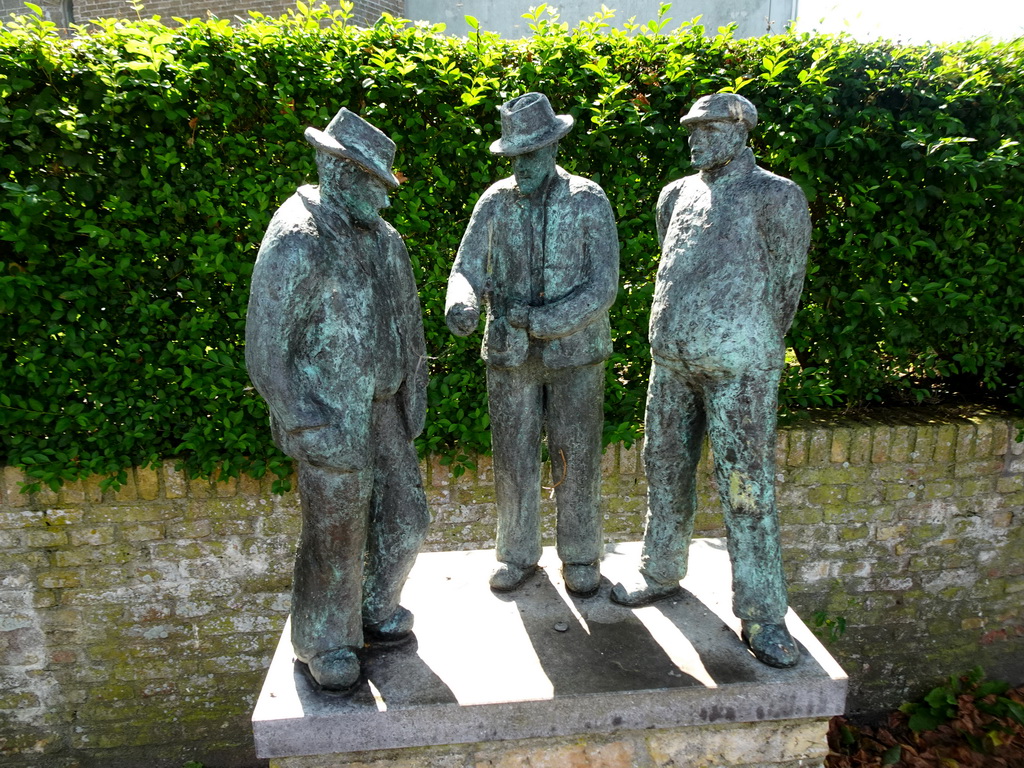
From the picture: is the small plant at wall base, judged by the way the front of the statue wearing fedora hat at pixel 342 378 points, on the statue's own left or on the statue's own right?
on the statue's own left

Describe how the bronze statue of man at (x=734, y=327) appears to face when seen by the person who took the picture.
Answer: facing the viewer and to the left of the viewer

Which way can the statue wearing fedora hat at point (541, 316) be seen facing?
toward the camera

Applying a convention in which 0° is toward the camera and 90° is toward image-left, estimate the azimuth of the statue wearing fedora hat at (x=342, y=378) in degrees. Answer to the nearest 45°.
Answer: approximately 315°

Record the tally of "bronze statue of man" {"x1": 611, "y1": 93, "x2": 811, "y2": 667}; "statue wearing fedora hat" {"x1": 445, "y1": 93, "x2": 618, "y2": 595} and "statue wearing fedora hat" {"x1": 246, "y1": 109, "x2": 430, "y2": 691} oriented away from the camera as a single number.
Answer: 0

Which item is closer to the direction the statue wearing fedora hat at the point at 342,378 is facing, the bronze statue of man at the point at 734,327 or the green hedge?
the bronze statue of man

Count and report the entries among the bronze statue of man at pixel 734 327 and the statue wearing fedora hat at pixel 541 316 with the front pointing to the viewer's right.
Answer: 0

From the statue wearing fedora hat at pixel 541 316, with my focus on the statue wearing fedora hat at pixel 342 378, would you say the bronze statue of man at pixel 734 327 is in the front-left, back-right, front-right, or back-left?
back-left

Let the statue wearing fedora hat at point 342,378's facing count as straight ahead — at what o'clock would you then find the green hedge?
The green hedge is roughly at 8 o'clock from the statue wearing fedora hat.
